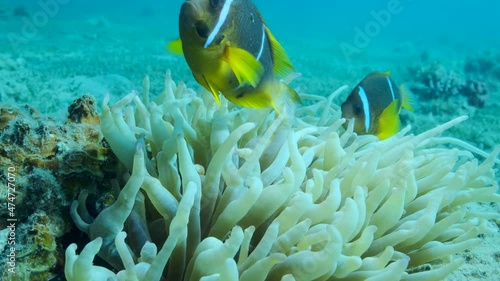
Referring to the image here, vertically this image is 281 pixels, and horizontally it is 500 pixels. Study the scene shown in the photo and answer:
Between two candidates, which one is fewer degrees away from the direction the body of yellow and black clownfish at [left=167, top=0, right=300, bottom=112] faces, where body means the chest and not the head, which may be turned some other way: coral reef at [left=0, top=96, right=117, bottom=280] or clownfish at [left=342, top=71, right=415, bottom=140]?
the coral reef

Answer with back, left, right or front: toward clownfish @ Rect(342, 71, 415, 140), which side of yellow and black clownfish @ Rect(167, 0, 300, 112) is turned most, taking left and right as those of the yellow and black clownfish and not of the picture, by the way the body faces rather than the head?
back

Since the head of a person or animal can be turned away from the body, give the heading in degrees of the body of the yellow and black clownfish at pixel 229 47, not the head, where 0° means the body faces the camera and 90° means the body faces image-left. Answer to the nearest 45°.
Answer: approximately 45°

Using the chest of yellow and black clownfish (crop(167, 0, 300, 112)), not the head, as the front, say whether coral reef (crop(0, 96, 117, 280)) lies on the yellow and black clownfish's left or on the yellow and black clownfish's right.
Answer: on the yellow and black clownfish's right
